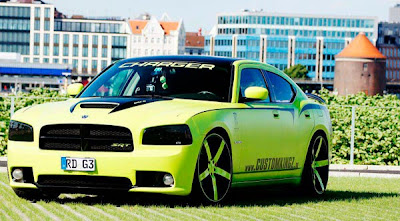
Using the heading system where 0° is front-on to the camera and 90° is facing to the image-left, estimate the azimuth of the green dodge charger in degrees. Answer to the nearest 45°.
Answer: approximately 45°

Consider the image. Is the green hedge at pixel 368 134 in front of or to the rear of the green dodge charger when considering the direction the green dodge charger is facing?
to the rear
